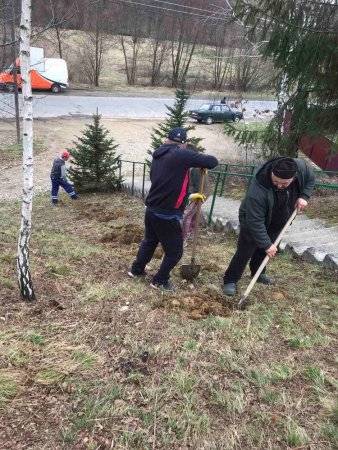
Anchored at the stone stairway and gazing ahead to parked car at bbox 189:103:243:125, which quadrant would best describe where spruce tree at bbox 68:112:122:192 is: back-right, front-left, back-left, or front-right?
front-left

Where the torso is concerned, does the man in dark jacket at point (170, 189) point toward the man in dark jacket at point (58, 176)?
no

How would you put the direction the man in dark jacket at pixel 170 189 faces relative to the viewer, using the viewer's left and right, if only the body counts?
facing away from the viewer and to the right of the viewer

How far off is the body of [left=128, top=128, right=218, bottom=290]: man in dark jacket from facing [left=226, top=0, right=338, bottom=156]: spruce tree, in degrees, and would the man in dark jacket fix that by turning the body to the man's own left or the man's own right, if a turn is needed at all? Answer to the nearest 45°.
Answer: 0° — they already face it

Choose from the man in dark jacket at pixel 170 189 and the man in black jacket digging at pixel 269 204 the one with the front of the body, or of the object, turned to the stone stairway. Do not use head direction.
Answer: the man in dark jacket

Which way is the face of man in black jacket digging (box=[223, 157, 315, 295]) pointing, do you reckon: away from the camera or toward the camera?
toward the camera

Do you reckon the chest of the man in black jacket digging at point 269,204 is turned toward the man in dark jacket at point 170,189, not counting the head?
no

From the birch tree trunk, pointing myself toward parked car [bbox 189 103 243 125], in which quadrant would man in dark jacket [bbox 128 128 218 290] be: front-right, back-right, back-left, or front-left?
front-right
